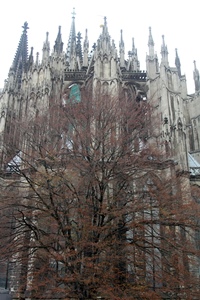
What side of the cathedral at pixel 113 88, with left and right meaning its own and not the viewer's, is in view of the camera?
back
